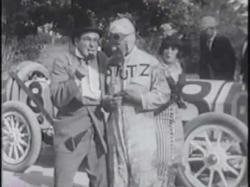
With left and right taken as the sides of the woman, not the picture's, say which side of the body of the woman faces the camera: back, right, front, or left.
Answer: front

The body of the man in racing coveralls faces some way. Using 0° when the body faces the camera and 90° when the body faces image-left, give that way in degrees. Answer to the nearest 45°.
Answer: approximately 45°

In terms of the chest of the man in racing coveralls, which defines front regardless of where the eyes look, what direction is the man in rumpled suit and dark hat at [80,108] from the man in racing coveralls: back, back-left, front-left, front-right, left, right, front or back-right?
front-right

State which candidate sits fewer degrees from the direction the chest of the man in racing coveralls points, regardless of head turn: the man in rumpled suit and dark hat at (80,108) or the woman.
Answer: the man in rumpled suit and dark hat

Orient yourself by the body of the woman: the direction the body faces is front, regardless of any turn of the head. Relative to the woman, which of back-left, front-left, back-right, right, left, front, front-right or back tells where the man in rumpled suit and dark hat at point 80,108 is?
right

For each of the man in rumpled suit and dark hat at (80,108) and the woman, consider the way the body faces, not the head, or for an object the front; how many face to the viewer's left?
0

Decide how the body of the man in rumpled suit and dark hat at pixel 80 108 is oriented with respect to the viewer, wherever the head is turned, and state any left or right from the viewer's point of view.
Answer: facing the viewer and to the right of the viewer
